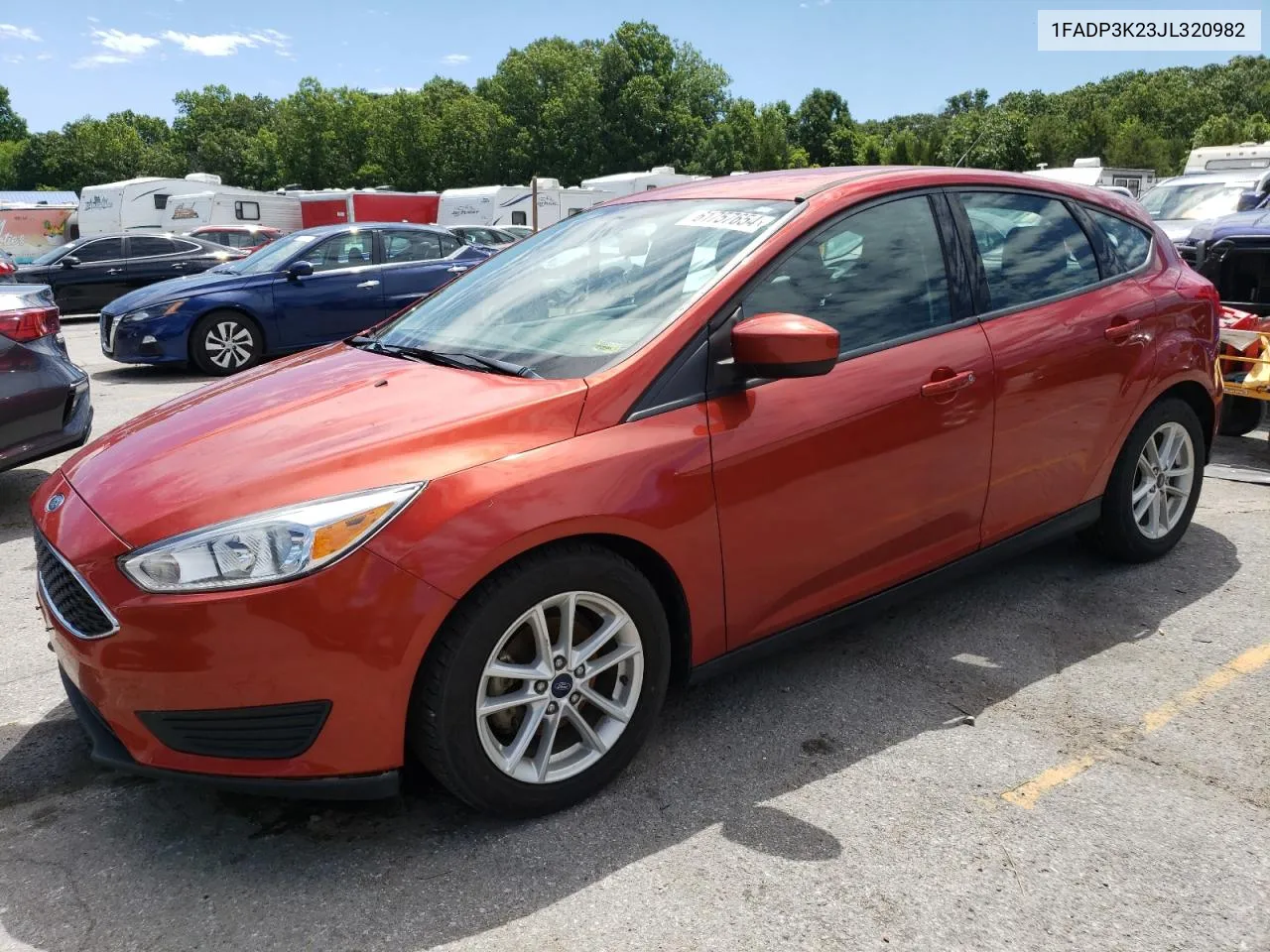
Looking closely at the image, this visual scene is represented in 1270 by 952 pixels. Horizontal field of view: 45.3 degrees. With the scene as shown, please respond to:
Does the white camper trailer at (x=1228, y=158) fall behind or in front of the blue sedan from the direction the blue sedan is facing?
behind

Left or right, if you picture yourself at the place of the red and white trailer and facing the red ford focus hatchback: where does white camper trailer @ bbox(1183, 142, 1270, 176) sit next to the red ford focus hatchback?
left

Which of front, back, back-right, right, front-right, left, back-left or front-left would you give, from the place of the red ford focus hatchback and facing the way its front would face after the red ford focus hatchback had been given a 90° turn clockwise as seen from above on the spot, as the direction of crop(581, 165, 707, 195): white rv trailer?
front-right

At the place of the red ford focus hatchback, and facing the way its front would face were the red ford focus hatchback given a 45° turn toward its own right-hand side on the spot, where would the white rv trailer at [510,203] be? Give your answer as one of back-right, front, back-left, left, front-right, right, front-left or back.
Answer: right

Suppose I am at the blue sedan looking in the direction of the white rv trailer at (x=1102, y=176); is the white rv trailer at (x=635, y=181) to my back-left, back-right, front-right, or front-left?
front-left

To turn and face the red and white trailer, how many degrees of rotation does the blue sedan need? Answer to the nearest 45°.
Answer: approximately 135° to its right

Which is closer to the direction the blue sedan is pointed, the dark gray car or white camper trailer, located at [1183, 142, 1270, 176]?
the dark gray car

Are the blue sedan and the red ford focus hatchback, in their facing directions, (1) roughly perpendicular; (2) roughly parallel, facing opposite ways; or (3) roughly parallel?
roughly parallel

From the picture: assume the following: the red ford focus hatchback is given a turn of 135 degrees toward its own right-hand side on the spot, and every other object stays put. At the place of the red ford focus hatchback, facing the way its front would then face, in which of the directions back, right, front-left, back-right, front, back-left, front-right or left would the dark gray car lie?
front-left

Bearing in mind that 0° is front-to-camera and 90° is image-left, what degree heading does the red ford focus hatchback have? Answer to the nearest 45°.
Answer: approximately 45°

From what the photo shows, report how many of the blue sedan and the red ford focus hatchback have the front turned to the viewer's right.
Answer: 0

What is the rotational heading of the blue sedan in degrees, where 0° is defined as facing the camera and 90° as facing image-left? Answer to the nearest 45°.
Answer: approximately 45°
